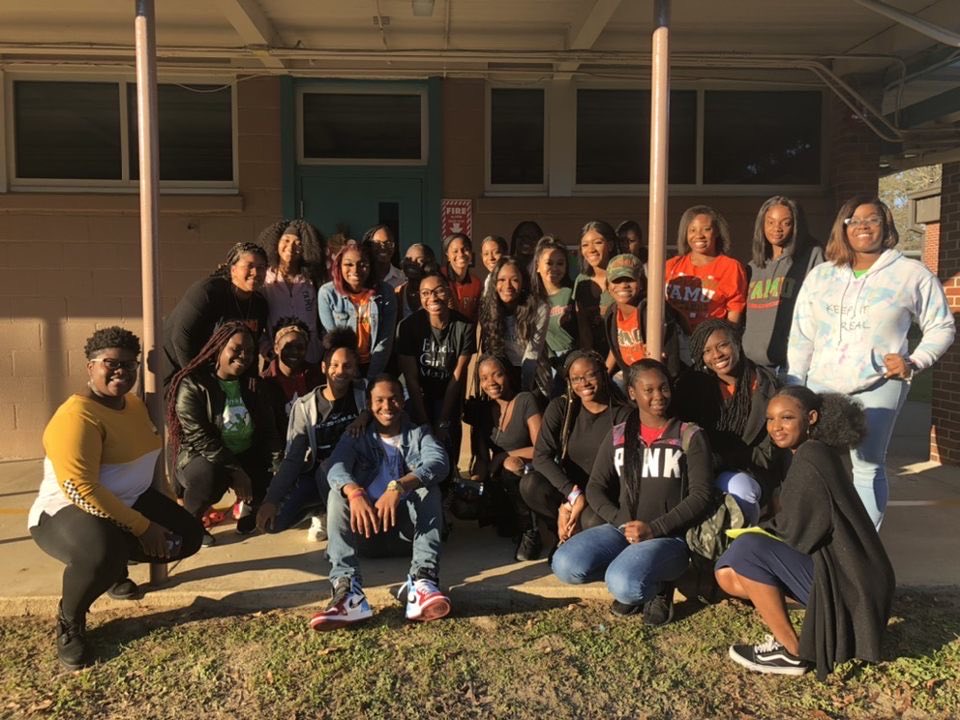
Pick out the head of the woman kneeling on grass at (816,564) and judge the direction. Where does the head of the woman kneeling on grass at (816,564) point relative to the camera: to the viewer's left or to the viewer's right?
to the viewer's left

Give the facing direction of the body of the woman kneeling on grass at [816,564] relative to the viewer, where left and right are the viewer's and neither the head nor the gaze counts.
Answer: facing to the left of the viewer

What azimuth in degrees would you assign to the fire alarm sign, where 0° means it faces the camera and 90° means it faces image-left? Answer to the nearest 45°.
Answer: approximately 0°

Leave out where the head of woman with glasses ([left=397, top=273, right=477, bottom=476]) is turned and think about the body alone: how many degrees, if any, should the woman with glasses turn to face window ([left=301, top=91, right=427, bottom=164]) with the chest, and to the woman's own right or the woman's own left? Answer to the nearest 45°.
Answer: approximately 180°

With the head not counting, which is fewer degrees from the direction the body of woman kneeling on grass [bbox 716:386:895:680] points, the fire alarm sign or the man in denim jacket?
the man in denim jacket

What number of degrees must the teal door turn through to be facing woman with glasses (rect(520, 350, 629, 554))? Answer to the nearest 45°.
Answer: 0° — it already faces them

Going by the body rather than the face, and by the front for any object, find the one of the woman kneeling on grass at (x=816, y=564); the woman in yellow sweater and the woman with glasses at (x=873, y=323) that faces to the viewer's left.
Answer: the woman kneeling on grass

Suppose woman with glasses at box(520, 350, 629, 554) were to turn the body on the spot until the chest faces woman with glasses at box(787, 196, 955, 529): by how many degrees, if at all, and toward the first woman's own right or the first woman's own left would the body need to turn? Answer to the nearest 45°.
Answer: approximately 90° to the first woman's own left
